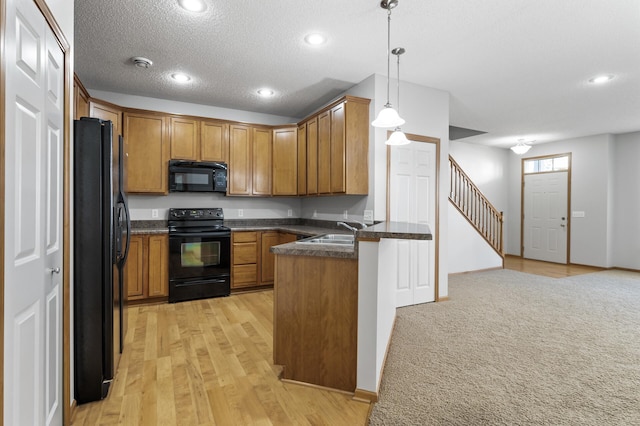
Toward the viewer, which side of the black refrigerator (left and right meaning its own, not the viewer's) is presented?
right

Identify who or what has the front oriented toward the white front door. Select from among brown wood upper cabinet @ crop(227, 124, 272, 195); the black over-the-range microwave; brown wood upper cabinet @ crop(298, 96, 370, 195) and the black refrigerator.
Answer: the black refrigerator

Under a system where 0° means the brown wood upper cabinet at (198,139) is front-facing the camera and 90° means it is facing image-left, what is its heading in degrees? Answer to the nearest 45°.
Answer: approximately 0°

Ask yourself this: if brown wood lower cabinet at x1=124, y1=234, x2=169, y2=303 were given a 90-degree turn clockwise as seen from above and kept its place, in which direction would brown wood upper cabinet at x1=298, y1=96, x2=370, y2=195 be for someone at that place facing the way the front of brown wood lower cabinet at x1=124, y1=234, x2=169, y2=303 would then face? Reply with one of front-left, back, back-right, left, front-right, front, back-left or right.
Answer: back-left

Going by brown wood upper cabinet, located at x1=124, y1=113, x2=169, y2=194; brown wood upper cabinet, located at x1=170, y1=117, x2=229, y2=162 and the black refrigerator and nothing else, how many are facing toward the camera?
2

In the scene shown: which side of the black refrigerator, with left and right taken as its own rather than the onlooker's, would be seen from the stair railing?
front

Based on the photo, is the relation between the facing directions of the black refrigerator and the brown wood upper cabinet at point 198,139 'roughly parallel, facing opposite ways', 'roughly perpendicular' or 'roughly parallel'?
roughly perpendicular

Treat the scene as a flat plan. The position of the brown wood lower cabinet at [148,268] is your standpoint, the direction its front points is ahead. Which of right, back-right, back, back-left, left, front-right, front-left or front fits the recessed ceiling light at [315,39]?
front-left

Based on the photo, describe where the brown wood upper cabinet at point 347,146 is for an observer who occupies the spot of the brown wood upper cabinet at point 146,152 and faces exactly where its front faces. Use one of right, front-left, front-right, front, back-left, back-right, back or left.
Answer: front-left

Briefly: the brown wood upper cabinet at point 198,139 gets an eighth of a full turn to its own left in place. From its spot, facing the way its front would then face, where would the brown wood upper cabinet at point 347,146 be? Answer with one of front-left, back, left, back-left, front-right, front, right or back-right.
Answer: front

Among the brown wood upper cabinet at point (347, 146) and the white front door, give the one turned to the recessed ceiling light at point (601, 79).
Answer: the white front door

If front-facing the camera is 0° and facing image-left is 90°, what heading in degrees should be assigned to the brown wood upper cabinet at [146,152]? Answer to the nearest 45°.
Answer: approximately 0°

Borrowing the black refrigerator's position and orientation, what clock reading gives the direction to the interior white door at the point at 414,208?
The interior white door is roughly at 12 o'clock from the black refrigerator.

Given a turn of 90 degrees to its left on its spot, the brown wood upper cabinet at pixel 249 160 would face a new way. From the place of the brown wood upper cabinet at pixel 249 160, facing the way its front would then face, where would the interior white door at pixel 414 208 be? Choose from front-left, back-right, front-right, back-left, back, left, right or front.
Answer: front-right
